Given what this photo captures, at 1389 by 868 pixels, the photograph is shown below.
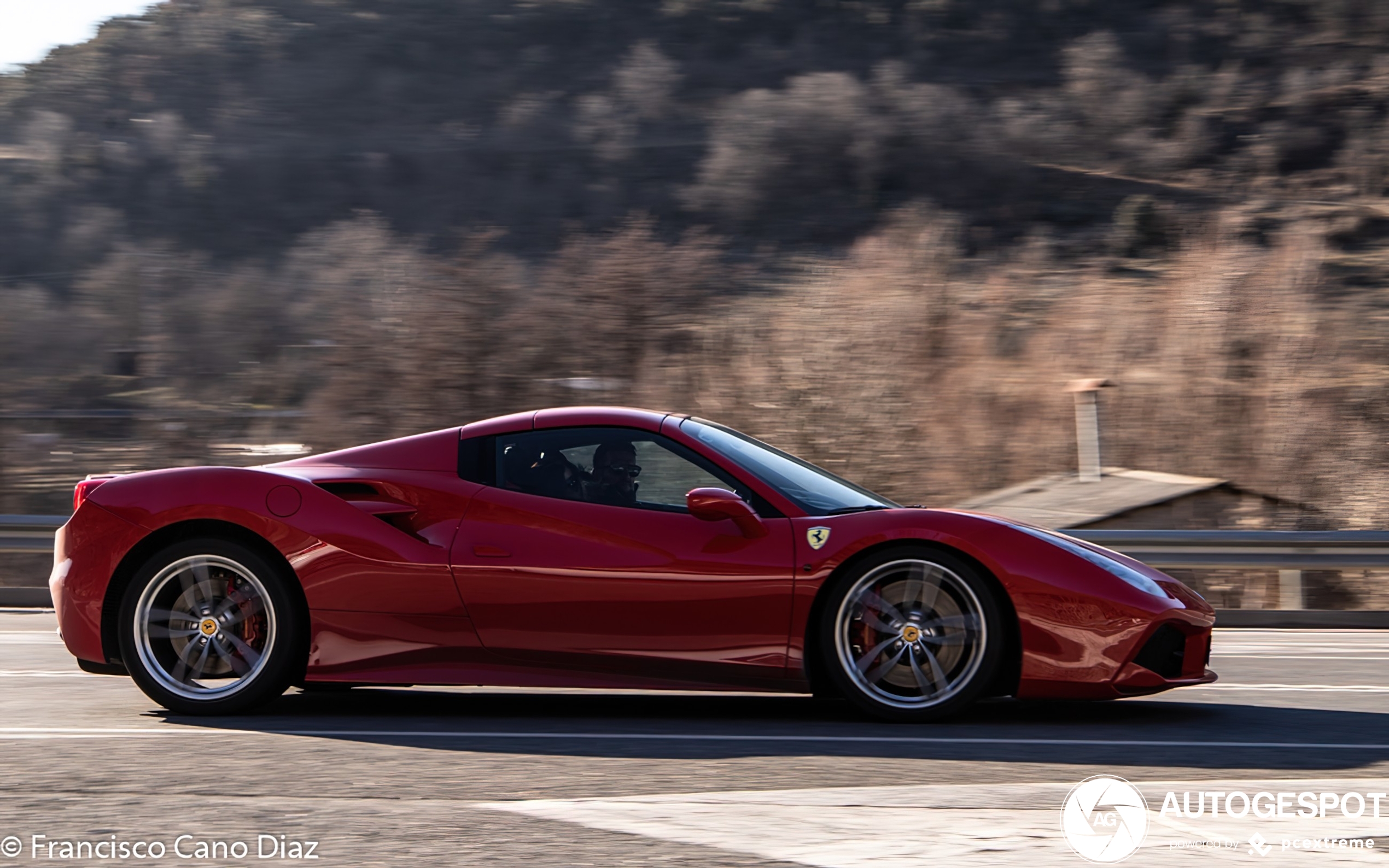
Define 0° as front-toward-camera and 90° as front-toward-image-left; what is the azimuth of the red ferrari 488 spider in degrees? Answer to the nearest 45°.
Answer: approximately 270°

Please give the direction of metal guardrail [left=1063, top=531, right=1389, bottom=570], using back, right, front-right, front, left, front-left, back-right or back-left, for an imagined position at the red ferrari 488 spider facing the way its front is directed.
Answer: front-left

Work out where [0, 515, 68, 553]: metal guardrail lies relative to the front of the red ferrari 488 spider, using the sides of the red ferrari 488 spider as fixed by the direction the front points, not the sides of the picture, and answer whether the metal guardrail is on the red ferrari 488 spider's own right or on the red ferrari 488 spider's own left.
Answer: on the red ferrari 488 spider's own left
